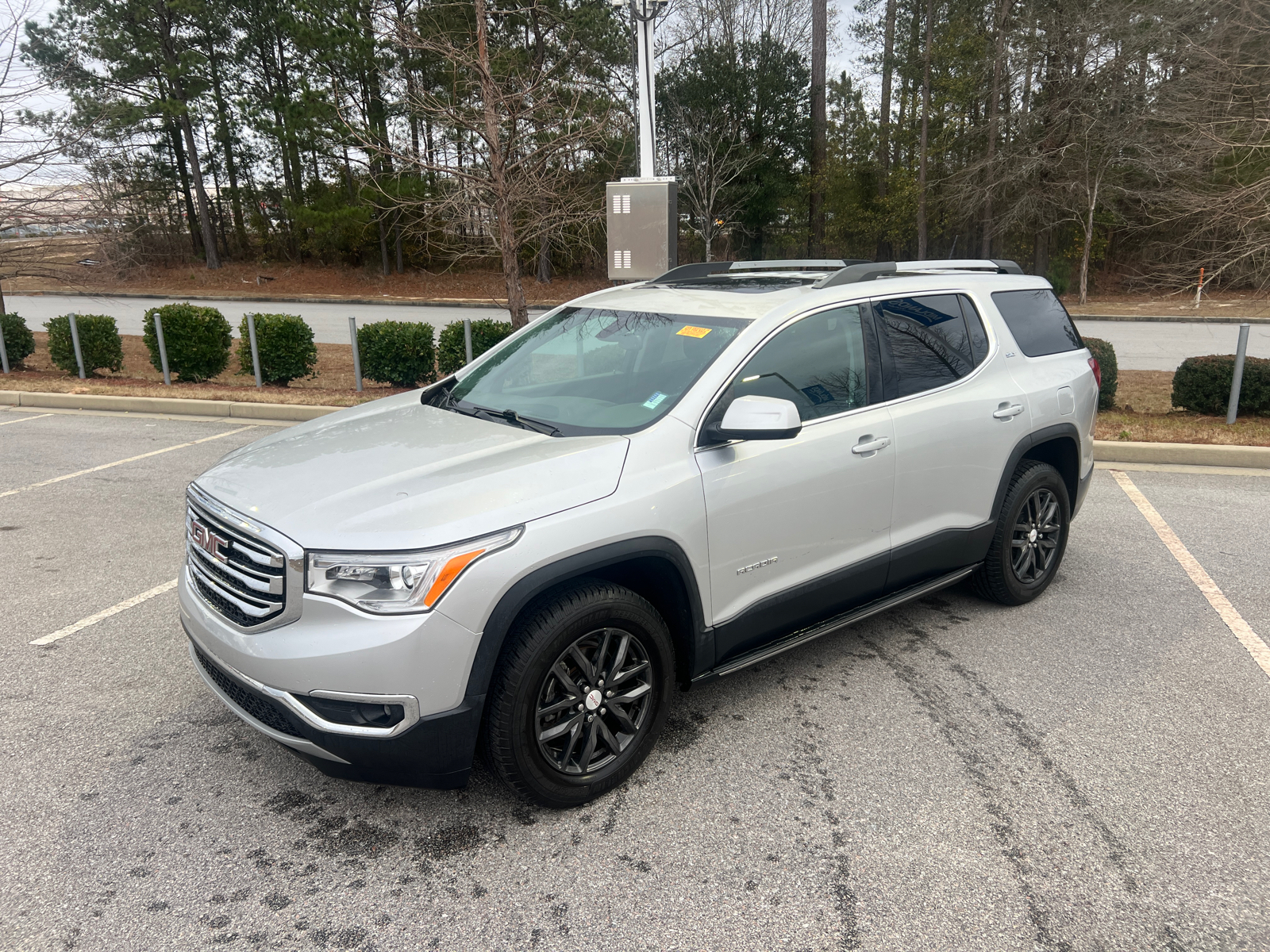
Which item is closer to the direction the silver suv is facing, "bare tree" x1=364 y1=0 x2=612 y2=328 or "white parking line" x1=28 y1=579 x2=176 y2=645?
the white parking line

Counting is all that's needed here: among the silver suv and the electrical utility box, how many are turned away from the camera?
0

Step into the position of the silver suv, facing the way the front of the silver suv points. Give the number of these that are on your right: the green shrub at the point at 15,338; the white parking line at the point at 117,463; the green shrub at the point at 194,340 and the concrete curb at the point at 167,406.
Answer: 4

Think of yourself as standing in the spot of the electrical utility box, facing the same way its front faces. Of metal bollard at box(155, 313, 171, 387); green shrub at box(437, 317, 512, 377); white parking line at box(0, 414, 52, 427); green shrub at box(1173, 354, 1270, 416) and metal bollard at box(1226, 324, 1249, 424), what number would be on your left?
2

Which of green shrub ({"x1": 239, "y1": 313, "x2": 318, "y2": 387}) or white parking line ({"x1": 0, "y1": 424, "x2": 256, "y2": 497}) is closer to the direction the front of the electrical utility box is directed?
the white parking line

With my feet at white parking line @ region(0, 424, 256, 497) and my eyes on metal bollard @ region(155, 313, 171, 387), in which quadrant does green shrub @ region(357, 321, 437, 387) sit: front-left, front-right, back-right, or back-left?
front-right

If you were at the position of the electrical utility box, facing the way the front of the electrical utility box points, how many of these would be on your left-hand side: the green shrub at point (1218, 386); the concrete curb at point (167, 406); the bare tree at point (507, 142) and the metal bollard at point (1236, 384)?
2

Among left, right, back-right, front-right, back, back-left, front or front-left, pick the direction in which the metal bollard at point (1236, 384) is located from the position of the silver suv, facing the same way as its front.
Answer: back

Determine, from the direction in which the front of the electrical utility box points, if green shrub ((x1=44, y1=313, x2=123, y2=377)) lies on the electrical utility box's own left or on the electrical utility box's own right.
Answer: on the electrical utility box's own right

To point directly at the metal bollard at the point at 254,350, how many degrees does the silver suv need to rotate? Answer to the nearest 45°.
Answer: approximately 90° to its right

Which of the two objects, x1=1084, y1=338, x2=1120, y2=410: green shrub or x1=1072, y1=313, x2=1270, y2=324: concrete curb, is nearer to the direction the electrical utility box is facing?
the green shrub

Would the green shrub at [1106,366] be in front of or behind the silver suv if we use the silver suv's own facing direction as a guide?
behind

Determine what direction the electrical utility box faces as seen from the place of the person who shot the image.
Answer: facing the viewer

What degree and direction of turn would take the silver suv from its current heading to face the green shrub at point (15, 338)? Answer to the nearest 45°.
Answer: approximately 90° to its right

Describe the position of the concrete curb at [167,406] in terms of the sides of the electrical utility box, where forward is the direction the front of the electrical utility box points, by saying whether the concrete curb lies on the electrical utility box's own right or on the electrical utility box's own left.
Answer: on the electrical utility box's own right

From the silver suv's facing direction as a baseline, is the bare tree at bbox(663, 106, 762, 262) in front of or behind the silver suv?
behind

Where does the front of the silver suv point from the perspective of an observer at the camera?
facing the viewer and to the left of the viewer
